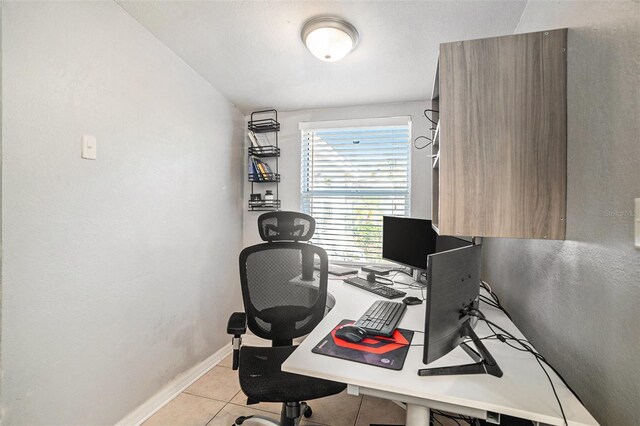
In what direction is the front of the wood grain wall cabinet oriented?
to the viewer's left

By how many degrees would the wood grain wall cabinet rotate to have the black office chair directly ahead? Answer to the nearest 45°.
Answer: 0° — it already faces it

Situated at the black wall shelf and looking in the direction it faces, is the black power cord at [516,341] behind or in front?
in front

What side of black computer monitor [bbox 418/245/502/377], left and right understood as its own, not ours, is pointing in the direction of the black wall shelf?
front

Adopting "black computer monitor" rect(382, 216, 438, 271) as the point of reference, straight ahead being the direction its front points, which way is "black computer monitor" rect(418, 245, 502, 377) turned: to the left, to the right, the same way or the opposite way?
to the right
